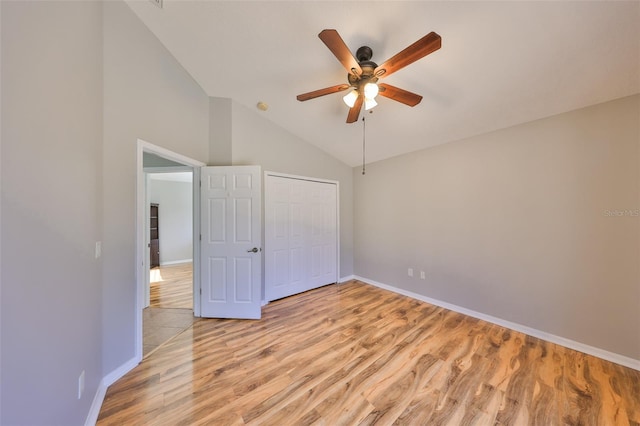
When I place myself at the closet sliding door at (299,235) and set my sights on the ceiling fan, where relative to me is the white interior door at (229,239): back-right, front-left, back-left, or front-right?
front-right

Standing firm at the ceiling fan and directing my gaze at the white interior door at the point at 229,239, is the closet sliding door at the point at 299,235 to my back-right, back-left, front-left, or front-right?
front-right

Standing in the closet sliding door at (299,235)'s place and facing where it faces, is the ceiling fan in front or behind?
in front

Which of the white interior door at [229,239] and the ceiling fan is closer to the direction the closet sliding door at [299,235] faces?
the ceiling fan

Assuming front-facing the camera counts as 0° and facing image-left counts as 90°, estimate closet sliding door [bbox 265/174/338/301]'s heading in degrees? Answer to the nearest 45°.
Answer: approximately 315°

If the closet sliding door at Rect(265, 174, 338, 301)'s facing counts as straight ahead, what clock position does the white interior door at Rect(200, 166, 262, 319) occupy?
The white interior door is roughly at 3 o'clock from the closet sliding door.
